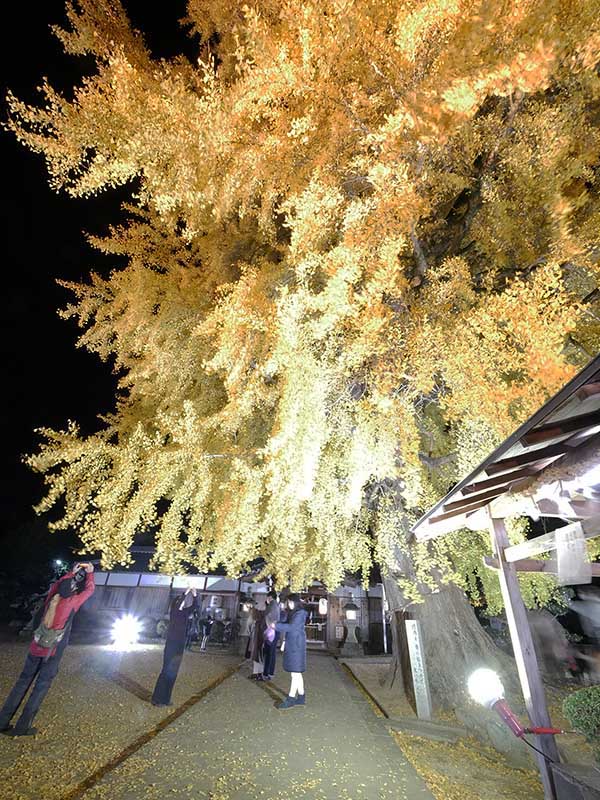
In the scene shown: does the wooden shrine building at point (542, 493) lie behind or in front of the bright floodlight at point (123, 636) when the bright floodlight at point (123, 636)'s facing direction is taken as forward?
in front

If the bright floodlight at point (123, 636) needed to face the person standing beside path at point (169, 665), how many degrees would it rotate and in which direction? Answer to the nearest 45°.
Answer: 0° — it already faces them

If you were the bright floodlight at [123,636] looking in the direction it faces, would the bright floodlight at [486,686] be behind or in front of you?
in front

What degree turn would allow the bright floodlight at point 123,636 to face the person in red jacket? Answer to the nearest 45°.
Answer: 0° — it already faces them
